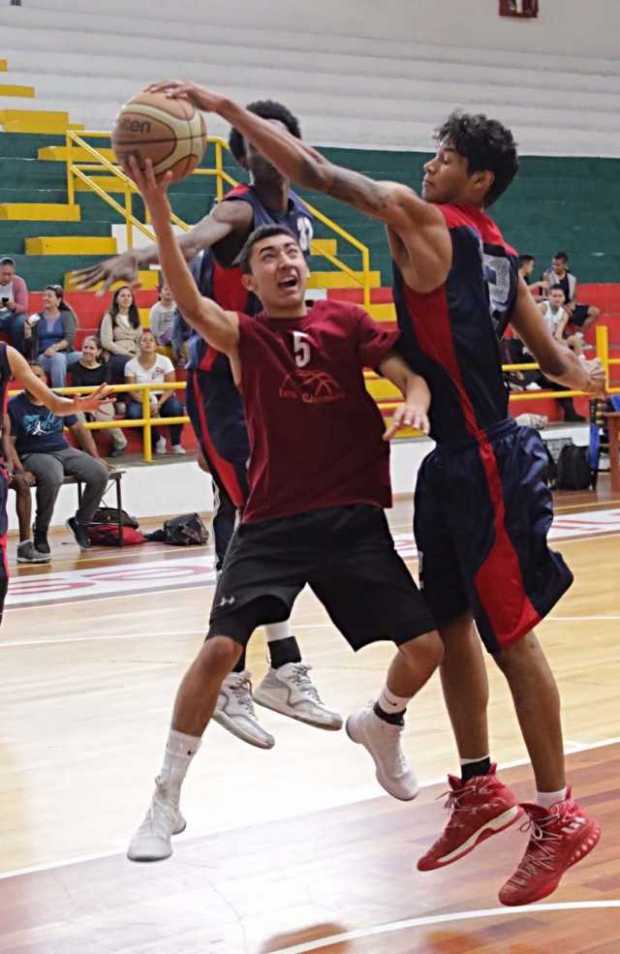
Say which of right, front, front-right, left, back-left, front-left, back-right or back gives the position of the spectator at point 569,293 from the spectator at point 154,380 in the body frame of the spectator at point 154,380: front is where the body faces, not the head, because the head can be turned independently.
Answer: back-left

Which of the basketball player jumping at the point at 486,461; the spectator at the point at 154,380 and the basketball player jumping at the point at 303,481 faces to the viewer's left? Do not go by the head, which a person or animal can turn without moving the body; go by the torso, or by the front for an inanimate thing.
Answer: the basketball player jumping at the point at 486,461

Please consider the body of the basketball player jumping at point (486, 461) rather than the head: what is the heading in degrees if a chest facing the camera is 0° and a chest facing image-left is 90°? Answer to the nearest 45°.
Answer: approximately 90°

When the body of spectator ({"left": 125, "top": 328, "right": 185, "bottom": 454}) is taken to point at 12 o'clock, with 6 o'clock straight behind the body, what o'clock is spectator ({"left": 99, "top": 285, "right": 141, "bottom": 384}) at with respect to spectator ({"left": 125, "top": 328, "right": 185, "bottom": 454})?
spectator ({"left": 99, "top": 285, "right": 141, "bottom": 384}) is roughly at 5 o'clock from spectator ({"left": 125, "top": 328, "right": 185, "bottom": 454}).

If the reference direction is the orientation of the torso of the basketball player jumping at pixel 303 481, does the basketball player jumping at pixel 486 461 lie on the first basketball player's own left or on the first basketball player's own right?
on the first basketball player's own left

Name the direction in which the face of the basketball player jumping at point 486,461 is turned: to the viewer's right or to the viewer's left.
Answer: to the viewer's left

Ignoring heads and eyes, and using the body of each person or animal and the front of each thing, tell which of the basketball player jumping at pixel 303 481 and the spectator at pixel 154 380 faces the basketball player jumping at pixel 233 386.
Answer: the spectator

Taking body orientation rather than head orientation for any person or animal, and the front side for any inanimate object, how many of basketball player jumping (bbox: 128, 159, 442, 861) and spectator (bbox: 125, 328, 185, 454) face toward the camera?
2
